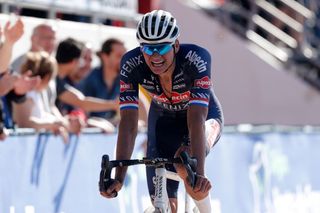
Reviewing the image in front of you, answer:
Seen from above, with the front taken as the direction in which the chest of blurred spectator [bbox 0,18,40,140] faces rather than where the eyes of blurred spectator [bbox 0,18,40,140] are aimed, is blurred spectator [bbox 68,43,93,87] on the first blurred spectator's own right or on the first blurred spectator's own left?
on the first blurred spectator's own left

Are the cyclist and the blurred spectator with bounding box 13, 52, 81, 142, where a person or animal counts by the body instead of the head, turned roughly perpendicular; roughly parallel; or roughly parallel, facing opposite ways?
roughly perpendicular

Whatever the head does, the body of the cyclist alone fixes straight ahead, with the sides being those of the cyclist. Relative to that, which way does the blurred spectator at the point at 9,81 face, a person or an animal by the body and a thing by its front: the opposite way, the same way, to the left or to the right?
to the left

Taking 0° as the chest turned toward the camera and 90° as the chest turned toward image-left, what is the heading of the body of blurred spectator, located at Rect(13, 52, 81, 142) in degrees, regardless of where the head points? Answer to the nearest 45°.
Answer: approximately 270°

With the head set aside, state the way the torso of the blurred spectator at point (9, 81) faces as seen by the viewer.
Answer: to the viewer's right

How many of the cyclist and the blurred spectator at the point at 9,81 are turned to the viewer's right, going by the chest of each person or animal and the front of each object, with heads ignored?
1

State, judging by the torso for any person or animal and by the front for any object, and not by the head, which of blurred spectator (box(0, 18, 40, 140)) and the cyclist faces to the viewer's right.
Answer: the blurred spectator

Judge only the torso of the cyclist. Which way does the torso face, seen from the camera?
toward the camera

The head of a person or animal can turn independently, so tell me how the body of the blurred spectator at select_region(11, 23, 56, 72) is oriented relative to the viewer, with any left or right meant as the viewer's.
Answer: facing the viewer and to the right of the viewer

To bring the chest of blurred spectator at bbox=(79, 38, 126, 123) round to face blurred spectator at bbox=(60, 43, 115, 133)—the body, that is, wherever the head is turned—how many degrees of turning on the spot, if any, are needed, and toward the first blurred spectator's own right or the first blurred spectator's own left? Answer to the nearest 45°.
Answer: approximately 90° to the first blurred spectator's own right

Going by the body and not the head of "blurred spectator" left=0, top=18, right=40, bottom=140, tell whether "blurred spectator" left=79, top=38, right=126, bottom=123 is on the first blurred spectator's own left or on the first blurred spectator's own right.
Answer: on the first blurred spectator's own left
